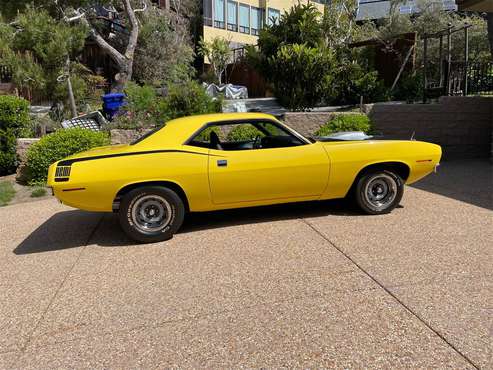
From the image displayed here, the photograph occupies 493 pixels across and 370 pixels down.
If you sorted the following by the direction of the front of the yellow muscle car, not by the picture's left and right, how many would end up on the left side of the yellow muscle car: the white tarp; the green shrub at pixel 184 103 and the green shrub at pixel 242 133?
3

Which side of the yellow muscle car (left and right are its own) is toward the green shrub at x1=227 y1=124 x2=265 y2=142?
left

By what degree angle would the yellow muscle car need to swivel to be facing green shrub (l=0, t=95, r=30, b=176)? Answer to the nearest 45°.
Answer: approximately 135° to its left

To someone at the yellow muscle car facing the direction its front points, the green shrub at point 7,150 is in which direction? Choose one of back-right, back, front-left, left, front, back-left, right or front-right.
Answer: back-left

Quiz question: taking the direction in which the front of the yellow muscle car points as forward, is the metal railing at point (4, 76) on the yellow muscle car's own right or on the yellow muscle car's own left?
on the yellow muscle car's own left

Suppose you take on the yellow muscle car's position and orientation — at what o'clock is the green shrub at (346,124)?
The green shrub is roughly at 10 o'clock from the yellow muscle car.

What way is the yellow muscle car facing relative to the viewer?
to the viewer's right

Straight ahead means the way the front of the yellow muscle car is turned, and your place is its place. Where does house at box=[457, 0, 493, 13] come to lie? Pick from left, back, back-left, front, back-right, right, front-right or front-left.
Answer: front-left

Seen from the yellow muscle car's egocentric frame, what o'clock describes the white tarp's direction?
The white tarp is roughly at 9 o'clock from the yellow muscle car.

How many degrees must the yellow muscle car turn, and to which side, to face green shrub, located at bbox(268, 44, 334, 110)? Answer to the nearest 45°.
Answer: approximately 90° to its left

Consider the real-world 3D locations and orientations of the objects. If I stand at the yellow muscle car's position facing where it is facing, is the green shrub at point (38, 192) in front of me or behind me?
behind

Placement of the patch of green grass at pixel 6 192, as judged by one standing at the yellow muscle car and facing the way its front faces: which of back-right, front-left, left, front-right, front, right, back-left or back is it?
back-left

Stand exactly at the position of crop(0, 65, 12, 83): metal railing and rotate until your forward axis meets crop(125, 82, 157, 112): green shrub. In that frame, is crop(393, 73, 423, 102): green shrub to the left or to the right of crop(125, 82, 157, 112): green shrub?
left
